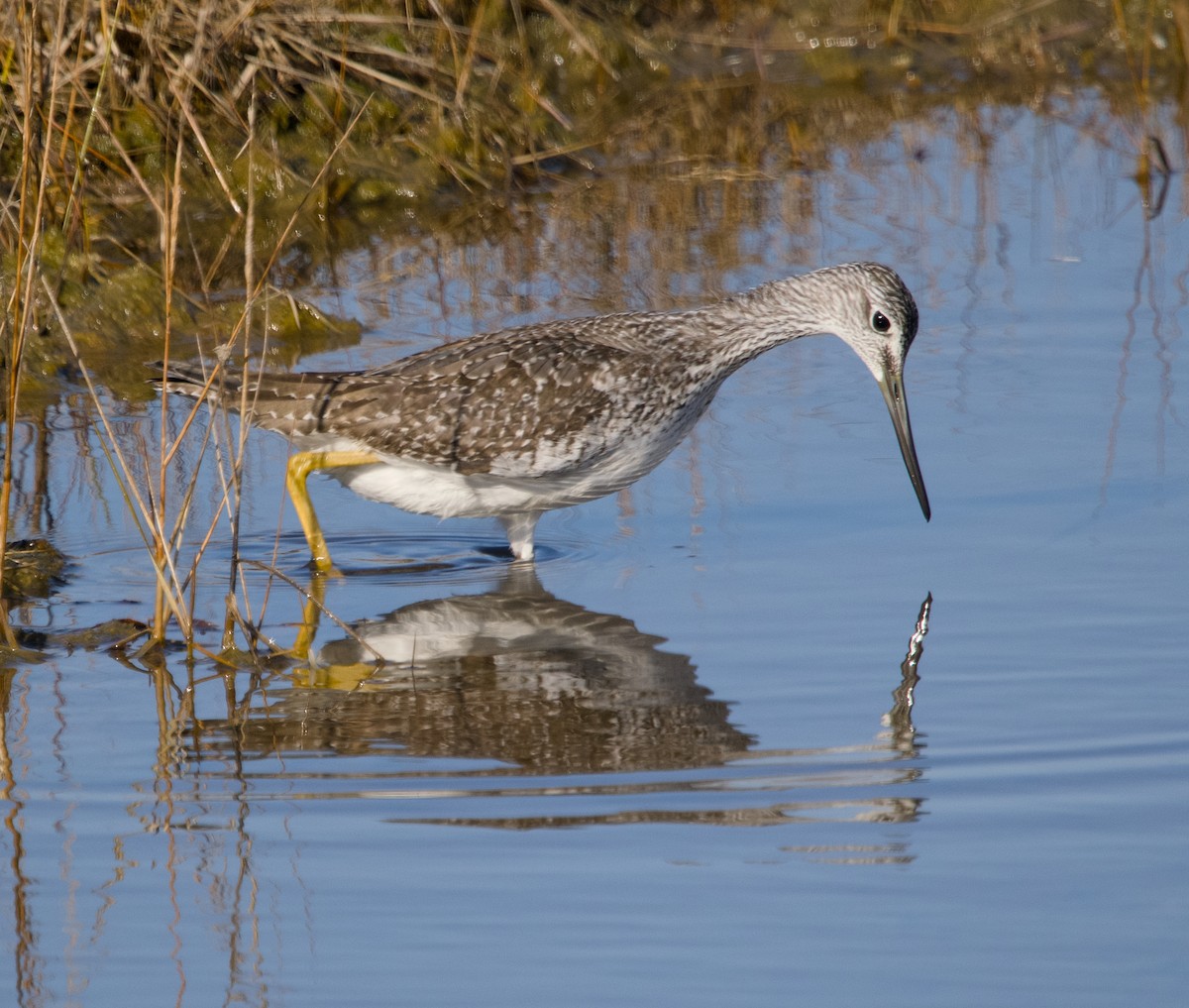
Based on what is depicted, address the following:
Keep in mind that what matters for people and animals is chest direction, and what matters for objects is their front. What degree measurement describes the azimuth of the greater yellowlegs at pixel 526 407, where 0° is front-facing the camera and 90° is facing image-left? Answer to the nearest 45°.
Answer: approximately 270°
